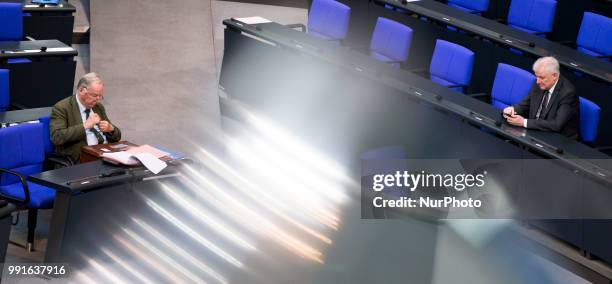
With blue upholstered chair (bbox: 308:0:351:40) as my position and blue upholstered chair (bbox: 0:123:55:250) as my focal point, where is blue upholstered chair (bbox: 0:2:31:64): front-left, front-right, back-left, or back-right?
front-right

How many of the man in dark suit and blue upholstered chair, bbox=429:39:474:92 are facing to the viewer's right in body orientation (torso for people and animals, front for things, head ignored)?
0

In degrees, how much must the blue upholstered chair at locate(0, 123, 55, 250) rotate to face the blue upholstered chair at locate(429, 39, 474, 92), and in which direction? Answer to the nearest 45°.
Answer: approximately 45° to its left

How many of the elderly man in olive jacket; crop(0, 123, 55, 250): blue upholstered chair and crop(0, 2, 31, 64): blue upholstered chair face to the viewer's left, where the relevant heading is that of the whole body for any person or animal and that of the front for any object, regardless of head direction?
0

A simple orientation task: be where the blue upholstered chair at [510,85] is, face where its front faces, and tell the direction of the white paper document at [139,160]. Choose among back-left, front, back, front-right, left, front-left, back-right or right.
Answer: front

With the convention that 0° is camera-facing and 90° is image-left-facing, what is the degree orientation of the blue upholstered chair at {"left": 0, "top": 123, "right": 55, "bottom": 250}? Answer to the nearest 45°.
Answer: approximately 315°

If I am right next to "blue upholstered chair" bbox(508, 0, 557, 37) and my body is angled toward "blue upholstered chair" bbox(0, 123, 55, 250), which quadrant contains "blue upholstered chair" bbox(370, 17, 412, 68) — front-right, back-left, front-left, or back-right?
front-right

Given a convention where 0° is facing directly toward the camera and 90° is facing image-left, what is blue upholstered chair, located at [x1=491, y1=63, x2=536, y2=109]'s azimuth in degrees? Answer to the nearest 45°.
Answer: approximately 45°

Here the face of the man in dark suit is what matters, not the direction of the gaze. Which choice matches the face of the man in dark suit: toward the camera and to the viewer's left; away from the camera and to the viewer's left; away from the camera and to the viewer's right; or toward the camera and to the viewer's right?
toward the camera and to the viewer's left

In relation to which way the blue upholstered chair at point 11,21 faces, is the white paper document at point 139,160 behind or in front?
in front

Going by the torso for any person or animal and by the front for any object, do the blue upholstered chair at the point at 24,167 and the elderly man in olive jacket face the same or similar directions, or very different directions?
same or similar directions

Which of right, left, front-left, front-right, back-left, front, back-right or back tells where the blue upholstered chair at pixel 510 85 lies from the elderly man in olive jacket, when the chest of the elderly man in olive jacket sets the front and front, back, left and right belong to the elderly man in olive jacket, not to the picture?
front-left

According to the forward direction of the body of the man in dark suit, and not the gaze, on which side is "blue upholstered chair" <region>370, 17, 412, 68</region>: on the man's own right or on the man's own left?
on the man's own right
